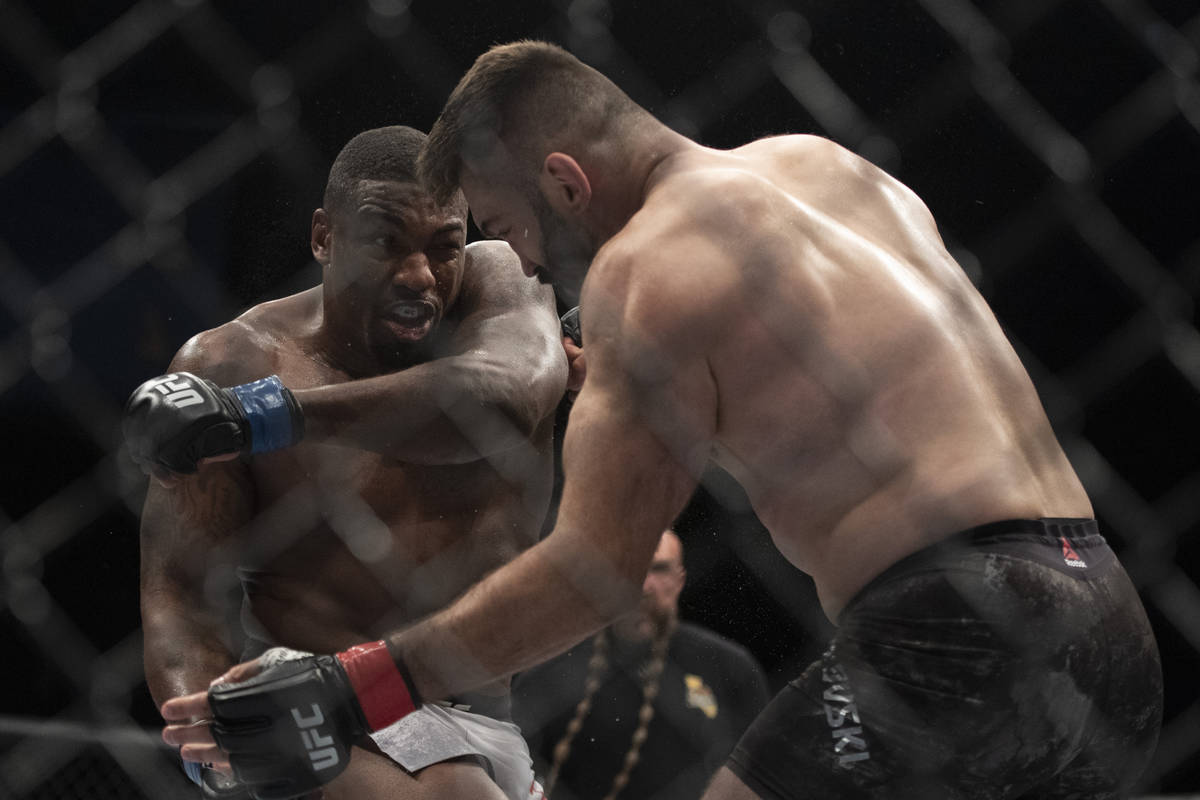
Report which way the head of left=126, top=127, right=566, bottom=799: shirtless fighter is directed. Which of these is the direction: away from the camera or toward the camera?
toward the camera

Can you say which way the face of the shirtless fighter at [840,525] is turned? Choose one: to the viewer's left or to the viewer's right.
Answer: to the viewer's left

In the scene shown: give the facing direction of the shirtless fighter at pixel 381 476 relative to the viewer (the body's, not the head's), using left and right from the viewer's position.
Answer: facing the viewer

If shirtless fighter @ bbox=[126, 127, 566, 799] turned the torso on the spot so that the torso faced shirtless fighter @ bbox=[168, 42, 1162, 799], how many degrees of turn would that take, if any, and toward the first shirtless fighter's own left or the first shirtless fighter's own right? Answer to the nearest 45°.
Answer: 0° — they already face them
